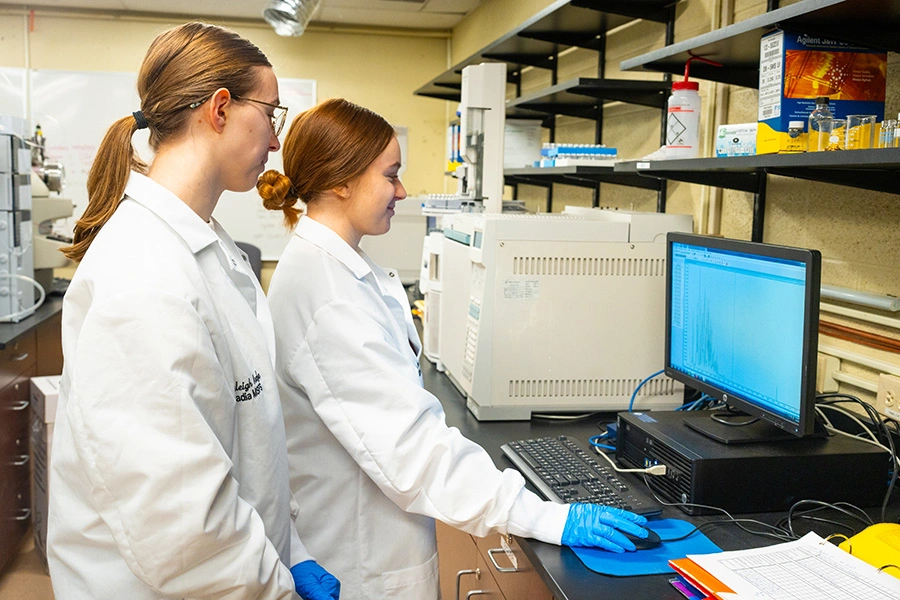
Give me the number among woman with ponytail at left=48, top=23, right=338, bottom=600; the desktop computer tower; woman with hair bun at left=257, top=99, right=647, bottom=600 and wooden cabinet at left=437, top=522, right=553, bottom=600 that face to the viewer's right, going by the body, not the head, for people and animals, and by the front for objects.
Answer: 2

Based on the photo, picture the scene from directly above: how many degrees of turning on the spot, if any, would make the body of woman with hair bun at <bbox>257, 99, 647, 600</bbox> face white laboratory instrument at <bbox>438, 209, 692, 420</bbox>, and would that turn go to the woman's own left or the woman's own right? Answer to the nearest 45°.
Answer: approximately 45° to the woman's own left

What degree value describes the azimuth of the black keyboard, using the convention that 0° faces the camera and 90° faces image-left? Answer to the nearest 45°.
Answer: approximately 45°

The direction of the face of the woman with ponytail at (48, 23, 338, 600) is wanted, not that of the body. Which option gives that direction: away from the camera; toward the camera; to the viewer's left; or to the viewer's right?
to the viewer's right

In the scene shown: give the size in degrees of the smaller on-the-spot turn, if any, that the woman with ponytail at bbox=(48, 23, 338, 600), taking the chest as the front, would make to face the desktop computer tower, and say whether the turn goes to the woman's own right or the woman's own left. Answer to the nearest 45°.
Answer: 0° — they already face it

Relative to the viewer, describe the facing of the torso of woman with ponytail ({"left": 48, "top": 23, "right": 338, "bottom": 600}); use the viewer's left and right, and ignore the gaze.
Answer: facing to the right of the viewer

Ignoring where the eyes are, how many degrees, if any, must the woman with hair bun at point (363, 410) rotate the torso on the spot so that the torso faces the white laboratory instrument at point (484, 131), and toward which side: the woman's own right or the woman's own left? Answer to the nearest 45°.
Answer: approximately 90° to the woman's own left

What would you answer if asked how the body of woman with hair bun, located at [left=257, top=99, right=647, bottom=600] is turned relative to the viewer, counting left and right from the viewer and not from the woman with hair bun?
facing to the right of the viewer

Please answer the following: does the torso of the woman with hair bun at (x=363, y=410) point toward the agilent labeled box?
yes

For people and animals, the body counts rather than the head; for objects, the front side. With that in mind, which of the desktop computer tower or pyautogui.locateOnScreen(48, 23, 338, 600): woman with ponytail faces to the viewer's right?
the woman with ponytail

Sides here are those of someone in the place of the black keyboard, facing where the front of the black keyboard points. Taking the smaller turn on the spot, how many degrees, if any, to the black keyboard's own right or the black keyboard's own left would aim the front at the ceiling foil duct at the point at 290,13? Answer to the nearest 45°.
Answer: approximately 90° to the black keyboard's own right
